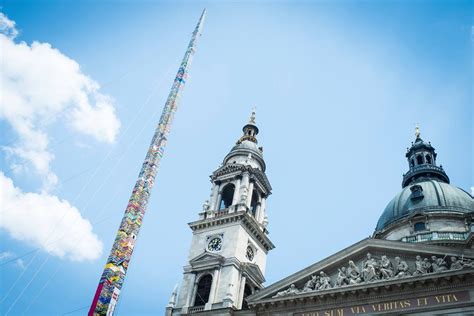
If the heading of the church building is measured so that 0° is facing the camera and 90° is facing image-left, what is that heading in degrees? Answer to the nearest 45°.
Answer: approximately 45°

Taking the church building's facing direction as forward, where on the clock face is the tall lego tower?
The tall lego tower is roughly at 1 o'clock from the church building.
